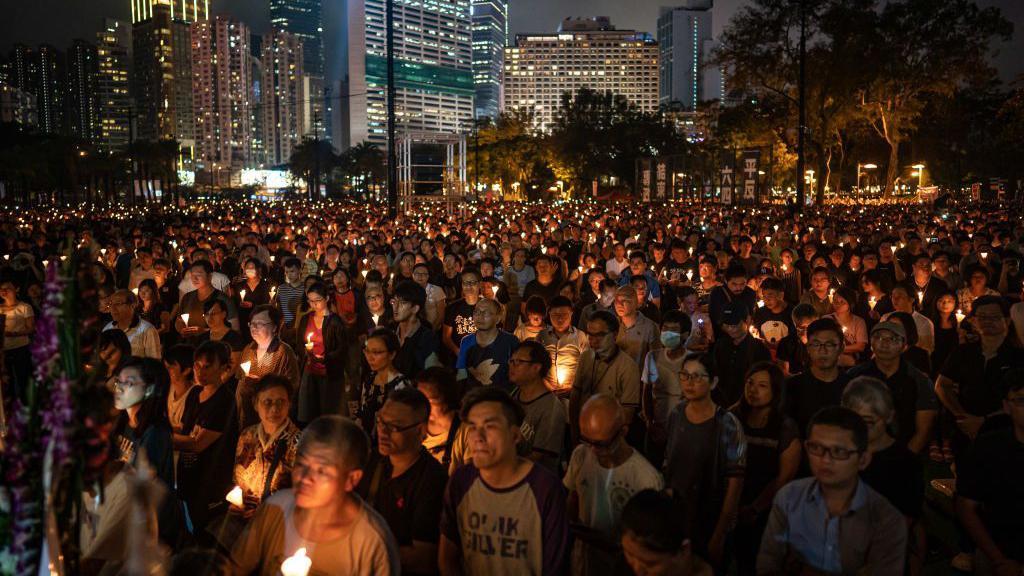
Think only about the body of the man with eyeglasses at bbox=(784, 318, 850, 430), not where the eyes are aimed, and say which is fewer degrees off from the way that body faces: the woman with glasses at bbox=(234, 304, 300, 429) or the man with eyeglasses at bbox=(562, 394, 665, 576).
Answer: the man with eyeglasses

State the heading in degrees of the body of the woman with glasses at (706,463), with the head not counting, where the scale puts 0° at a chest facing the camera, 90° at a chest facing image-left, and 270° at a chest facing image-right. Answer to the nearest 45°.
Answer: approximately 45°

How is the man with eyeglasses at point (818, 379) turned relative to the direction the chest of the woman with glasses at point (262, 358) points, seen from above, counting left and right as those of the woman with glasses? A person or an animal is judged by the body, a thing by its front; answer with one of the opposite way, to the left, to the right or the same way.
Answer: the same way

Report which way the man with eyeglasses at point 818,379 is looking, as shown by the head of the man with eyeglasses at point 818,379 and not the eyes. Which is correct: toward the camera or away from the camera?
toward the camera

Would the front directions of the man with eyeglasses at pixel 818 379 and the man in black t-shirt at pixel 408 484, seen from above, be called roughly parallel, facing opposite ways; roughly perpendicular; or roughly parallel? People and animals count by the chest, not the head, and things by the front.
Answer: roughly parallel

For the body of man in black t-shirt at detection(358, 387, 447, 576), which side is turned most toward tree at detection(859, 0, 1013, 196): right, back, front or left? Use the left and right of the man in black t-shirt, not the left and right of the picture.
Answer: back

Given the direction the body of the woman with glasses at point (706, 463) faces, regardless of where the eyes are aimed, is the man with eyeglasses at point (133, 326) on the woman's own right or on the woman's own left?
on the woman's own right

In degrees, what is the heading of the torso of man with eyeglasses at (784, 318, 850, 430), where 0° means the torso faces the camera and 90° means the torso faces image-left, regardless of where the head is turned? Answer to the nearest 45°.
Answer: approximately 0°

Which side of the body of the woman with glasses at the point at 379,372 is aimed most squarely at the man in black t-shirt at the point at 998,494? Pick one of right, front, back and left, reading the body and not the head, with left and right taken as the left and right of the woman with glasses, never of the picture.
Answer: left

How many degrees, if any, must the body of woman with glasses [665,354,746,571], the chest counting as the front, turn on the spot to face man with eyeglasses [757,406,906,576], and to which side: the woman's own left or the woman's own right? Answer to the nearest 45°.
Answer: approximately 90° to the woman's own left

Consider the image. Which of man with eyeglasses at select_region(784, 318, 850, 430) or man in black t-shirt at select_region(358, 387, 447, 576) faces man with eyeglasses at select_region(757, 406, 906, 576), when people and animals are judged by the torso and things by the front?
man with eyeglasses at select_region(784, 318, 850, 430)

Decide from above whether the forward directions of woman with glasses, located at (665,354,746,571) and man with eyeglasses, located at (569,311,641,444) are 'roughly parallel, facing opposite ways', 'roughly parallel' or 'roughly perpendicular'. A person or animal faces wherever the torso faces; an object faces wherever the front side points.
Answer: roughly parallel

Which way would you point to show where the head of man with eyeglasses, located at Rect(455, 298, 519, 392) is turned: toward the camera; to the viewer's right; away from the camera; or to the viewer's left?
toward the camera

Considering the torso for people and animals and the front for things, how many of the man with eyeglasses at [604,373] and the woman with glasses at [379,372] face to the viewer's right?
0

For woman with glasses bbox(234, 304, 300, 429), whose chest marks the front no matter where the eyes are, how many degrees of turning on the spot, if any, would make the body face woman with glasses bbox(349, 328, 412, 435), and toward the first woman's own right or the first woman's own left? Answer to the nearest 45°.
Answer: approximately 90° to the first woman's own left

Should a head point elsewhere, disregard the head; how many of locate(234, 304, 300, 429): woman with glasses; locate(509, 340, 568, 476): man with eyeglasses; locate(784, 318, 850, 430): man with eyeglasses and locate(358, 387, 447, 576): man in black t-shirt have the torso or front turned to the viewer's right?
0

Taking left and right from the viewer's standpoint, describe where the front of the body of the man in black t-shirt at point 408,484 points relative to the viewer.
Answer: facing the viewer and to the left of the viewer
